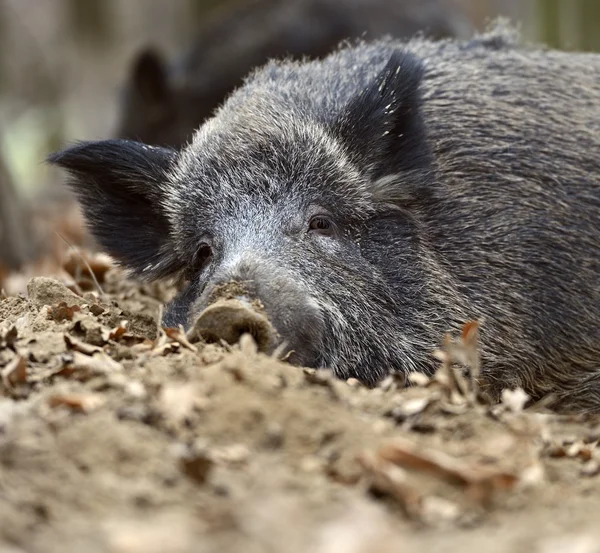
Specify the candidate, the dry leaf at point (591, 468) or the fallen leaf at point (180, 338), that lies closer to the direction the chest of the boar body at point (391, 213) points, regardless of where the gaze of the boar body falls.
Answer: the fallen leaf

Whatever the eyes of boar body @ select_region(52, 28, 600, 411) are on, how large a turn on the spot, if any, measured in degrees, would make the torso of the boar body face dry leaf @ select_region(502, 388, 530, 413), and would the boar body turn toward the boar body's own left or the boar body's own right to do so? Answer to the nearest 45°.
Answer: approximately 45° to the boar body's own left

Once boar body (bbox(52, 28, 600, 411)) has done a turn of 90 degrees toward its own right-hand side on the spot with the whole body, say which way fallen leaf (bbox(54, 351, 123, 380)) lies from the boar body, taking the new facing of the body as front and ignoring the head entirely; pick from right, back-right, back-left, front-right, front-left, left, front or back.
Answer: left

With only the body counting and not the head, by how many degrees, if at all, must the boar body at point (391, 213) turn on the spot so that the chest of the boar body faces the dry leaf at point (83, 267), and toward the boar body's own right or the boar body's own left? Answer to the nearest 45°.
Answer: approximately 90° to the boar body's own right

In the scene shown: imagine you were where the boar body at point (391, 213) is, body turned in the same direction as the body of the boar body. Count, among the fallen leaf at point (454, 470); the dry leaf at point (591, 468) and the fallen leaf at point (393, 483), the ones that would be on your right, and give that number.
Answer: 0

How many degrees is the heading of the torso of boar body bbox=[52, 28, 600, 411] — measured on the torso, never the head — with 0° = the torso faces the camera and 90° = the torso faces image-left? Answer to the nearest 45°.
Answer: approximately 45°

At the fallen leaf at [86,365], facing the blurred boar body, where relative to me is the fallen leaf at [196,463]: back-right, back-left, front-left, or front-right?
back-right

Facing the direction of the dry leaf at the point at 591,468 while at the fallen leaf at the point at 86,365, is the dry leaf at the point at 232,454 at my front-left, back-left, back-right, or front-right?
front-right

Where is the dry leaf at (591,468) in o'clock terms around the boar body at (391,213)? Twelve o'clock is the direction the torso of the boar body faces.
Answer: The dry leaf is roughly at 10 o'clock from the boar body.

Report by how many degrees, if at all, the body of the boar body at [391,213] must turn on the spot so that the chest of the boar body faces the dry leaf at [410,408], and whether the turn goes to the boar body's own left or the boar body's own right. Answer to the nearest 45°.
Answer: approximately 45° to the boar body's own left

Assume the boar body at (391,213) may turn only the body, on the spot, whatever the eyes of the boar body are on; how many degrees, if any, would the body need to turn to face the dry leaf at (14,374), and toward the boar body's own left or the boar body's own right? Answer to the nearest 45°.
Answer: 0° — it already faces it

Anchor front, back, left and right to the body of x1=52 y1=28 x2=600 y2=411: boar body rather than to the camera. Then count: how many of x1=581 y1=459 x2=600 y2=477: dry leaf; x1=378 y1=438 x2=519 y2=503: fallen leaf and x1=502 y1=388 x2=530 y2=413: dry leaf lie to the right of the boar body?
0

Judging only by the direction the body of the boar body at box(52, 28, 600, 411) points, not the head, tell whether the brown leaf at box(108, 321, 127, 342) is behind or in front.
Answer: in front

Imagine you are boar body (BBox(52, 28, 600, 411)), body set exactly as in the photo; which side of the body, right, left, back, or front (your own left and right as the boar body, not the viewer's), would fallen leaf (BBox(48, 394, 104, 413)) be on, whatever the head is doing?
front
